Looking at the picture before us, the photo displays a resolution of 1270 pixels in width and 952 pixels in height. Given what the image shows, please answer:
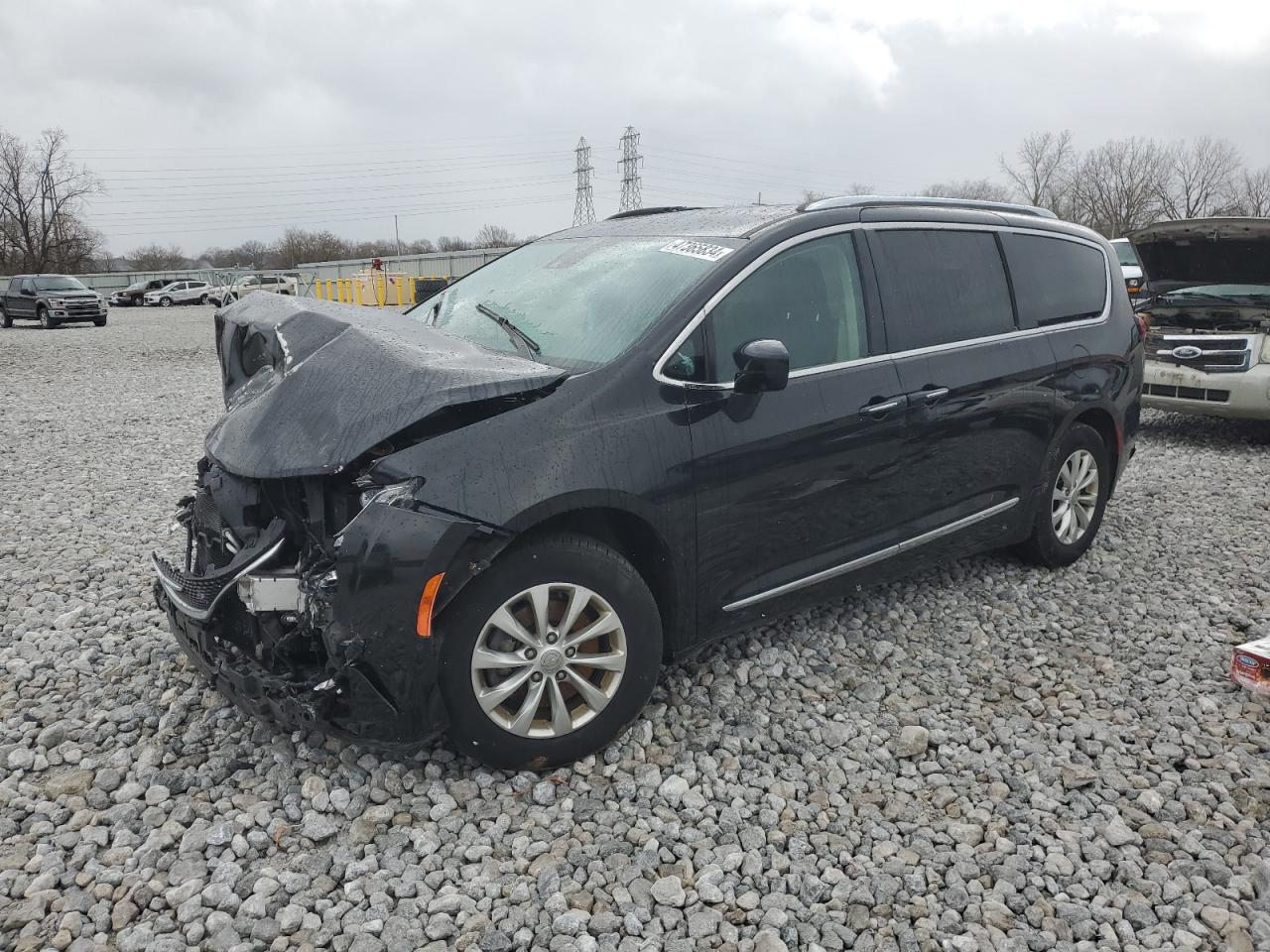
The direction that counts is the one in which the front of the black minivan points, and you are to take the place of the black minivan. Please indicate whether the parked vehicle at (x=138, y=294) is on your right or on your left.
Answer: on your right

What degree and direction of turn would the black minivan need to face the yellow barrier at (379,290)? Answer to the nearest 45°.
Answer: approximately 135° to its right

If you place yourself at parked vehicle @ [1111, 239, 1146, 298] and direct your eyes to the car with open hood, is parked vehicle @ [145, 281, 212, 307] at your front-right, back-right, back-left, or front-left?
back-right

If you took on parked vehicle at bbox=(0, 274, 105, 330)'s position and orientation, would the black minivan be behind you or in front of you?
in front

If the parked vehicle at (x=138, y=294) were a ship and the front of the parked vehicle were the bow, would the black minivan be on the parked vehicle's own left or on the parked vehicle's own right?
on the parked vehicle's own left

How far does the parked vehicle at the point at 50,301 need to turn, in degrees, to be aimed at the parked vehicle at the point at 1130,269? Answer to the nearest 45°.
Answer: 0° — it already faces it

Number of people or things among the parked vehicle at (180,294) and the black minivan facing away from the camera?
0

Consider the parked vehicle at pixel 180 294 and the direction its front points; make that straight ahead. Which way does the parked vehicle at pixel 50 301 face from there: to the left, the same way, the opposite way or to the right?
to the left
